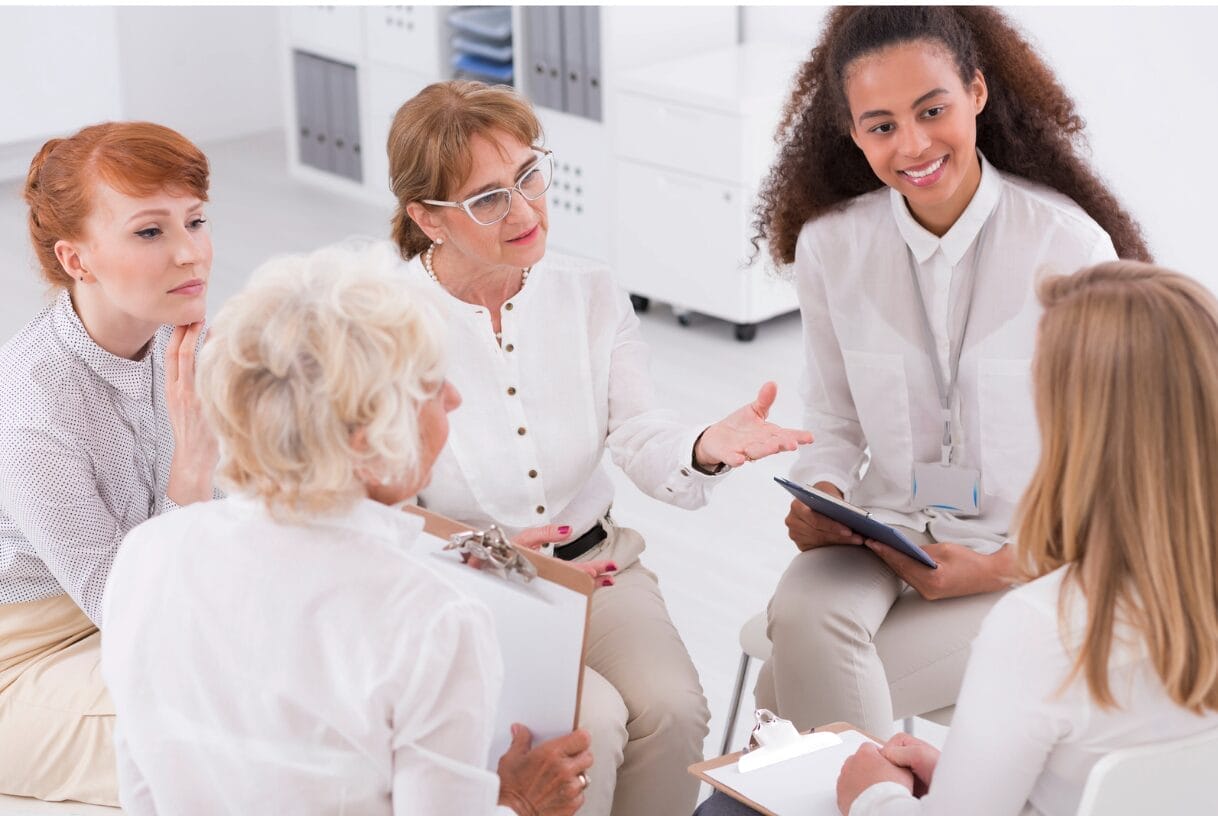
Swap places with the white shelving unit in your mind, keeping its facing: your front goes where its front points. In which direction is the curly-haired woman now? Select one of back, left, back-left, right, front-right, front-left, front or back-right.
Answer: front-left

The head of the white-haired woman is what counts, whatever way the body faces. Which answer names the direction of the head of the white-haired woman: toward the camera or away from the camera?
away from the camera

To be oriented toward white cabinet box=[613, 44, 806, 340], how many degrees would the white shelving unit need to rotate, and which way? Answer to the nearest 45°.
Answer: approximately 90° to its left

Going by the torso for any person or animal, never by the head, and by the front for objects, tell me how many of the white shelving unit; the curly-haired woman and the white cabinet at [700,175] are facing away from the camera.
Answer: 0

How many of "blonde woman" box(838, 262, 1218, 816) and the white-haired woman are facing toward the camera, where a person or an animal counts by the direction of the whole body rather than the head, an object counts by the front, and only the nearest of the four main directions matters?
0

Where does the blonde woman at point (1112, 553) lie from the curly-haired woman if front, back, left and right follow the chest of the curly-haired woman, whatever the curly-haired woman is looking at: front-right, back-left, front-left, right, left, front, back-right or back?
front-left

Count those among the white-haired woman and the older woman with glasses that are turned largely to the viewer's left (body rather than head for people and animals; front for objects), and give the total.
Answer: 0

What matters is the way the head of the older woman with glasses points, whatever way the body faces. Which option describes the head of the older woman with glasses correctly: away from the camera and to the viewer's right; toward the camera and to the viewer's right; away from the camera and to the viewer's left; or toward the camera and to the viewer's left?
toward the camera and to the viewer's right

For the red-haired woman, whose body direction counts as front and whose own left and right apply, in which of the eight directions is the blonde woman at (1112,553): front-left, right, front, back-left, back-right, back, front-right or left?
front

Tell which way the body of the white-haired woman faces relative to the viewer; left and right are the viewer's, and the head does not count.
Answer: facing away from the viewer and to the right of the viewer

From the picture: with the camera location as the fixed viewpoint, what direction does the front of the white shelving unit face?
facing the viewer and to the left of the viewer

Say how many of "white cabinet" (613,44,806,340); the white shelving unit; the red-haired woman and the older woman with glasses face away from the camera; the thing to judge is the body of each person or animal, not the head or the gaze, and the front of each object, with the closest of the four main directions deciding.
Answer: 0

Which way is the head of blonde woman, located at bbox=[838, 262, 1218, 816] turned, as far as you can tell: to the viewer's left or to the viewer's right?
to the viewer's left

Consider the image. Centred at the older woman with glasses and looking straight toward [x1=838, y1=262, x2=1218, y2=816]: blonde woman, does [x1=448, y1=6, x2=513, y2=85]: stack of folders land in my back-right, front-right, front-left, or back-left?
back-left

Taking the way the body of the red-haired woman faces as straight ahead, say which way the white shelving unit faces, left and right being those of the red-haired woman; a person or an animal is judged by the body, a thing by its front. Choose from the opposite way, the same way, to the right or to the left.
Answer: to the right
